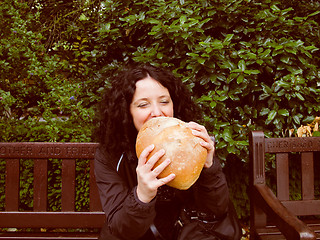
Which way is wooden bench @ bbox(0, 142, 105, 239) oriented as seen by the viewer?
toward the camera

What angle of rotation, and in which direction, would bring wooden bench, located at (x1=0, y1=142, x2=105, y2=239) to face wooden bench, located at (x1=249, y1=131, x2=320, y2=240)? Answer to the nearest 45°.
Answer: approximately 90° to its left
